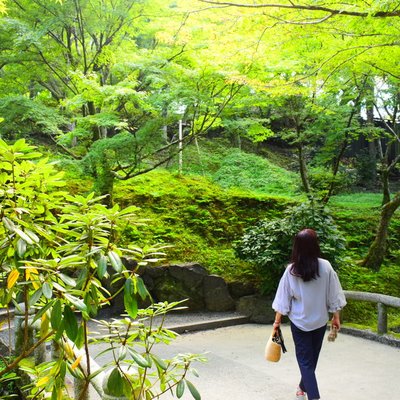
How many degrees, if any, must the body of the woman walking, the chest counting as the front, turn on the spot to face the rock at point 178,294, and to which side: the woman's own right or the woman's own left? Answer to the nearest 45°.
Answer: approximately 45° to the woman's own left

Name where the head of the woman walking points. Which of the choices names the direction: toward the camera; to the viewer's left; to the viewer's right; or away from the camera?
away from the camera

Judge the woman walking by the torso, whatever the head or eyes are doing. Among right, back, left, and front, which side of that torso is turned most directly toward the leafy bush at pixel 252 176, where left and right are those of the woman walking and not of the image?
front

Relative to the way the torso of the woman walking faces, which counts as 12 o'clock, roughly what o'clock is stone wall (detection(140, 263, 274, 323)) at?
The stone wall is roughly at 11 o'clock from the woman walking.

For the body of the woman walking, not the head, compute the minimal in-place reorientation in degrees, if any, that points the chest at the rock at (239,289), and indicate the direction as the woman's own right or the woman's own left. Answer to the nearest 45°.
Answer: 0° — they already face it

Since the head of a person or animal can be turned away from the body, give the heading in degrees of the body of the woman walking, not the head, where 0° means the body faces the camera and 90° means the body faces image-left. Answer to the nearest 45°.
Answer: approximately 180°

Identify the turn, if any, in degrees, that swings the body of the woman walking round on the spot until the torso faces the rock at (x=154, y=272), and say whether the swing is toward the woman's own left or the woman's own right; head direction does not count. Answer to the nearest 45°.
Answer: approximately 45° to the woman's own left

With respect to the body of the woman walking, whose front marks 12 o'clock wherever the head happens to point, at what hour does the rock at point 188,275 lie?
The rock is roughly at 11 o'clock from the woman walking.

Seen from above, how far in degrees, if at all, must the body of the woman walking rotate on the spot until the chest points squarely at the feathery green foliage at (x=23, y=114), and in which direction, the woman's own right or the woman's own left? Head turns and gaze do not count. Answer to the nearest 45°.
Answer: approximately 45° to the woman's own left

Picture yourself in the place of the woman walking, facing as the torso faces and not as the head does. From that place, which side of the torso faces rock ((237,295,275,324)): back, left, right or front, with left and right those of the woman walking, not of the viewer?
front
